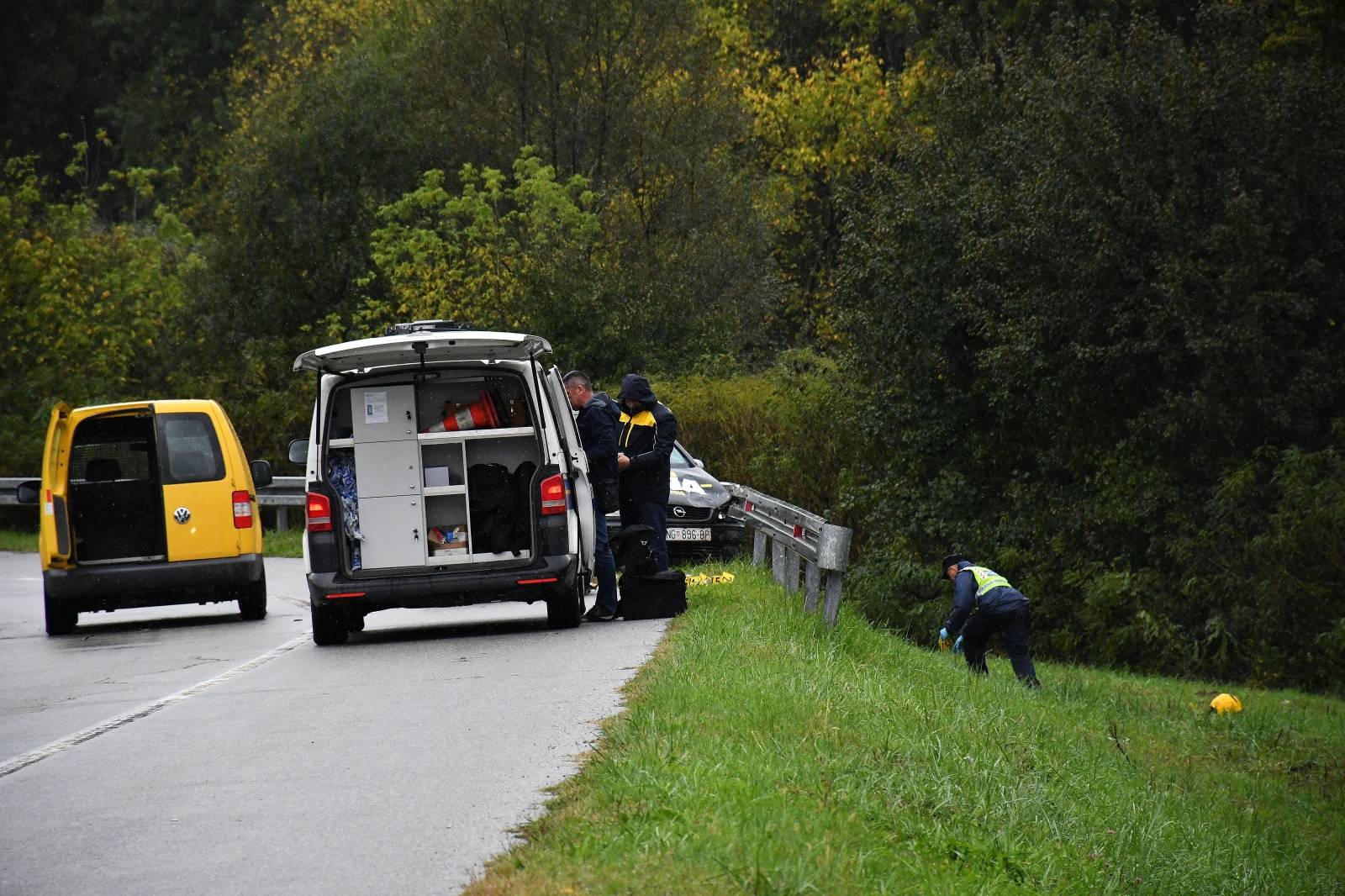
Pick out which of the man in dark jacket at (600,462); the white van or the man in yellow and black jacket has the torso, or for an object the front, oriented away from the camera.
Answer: the white van

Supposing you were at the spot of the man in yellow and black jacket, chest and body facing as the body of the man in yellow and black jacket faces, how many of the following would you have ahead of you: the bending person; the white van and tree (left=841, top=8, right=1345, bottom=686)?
1

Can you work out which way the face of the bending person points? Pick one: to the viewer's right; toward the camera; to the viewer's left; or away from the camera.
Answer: to the viewer's left

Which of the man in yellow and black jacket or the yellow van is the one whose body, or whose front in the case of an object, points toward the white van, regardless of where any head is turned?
the man in yellow and black jacket

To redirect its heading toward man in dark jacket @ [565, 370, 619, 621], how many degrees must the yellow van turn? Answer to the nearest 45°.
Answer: approximately 135° to its right

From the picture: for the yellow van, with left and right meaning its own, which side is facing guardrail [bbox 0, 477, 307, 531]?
front

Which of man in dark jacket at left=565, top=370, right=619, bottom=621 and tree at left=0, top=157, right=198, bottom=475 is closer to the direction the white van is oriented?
the tree

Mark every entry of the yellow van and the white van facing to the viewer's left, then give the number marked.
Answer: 0

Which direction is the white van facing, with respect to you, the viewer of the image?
facing away from the viewer

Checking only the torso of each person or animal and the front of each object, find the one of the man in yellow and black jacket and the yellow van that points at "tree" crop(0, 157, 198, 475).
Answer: the yellow van

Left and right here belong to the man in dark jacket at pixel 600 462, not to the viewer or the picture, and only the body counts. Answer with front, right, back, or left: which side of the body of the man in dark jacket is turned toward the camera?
left

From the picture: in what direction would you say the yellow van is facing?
away from the camera

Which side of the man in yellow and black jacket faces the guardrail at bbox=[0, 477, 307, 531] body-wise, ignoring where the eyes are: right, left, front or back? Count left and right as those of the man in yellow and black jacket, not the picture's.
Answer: right

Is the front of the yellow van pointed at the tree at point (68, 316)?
yes
